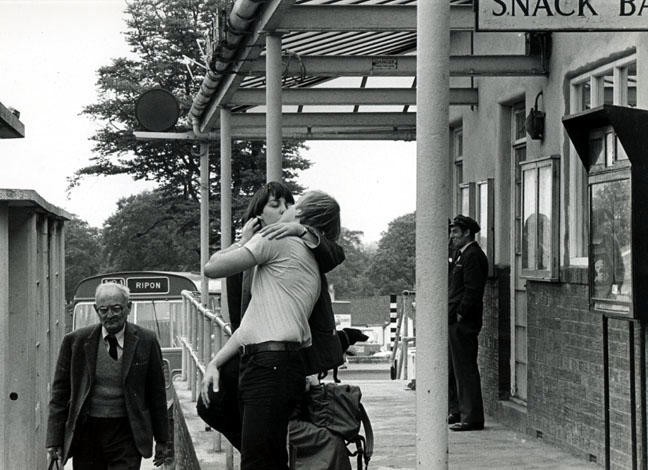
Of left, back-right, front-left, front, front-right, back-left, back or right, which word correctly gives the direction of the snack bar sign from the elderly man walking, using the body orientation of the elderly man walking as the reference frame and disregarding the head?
front-left

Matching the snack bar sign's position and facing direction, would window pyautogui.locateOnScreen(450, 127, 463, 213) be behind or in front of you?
behind

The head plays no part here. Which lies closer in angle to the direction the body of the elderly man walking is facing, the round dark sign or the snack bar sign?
the snack bar sign

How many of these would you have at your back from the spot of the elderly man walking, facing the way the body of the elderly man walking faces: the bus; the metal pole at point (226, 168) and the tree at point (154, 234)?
3

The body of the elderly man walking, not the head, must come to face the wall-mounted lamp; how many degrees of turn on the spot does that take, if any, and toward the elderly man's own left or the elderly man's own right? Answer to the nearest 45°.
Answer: approximately 135° to the elderly man's own left

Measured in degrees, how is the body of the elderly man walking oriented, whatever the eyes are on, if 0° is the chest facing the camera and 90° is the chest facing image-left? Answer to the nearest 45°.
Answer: approximately 0°

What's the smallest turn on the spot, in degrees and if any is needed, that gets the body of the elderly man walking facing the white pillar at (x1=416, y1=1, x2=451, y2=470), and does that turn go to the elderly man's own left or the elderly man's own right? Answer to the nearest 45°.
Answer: approximately 45° to the elderly man's own left

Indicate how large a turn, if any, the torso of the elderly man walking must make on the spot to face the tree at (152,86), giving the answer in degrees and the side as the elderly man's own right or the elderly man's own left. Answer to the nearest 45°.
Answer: approximately 180°

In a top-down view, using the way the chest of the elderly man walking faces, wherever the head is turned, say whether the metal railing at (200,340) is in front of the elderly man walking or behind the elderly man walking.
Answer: behind

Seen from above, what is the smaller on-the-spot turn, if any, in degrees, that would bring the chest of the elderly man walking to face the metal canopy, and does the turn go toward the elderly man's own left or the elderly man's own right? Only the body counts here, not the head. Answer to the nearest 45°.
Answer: approximately 135° to the elderly man's own left
